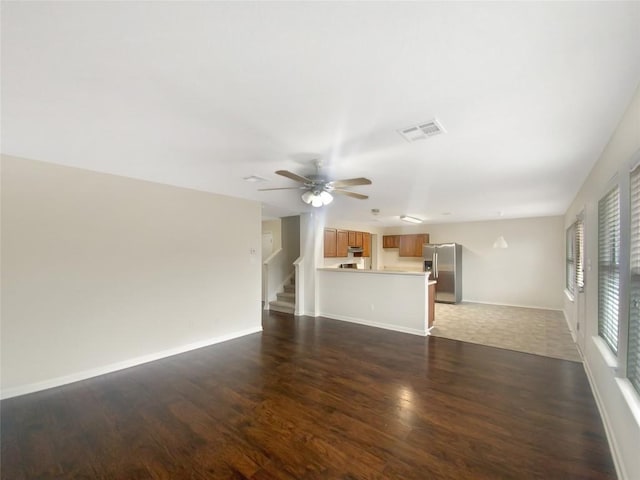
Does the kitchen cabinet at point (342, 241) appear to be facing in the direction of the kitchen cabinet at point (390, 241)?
no

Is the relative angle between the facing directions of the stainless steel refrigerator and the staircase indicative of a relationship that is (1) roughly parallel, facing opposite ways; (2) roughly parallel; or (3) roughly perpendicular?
roughly parallel

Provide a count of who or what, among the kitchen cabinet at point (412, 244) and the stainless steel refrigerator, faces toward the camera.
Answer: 2

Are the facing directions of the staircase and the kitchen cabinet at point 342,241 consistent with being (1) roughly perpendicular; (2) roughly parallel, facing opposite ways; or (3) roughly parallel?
roughly perpendicular

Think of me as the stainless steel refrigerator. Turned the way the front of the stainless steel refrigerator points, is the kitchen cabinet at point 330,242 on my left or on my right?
on my right

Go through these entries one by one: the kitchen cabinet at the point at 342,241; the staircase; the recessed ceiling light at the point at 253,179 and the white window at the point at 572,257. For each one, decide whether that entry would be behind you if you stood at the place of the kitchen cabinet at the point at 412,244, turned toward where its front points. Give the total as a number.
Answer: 0

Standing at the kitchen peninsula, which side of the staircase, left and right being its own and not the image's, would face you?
left

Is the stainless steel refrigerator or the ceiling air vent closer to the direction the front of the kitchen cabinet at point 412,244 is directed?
the ceiling air vent

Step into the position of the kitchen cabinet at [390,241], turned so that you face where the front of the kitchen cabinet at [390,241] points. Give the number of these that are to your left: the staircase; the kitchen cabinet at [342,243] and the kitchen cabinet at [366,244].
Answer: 0

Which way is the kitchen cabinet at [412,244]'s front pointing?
toward the camera

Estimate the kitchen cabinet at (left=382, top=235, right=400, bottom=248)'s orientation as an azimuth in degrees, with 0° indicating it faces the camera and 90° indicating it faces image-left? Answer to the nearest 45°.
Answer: approximately 0°

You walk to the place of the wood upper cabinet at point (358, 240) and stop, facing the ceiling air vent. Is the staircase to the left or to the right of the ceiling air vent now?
right

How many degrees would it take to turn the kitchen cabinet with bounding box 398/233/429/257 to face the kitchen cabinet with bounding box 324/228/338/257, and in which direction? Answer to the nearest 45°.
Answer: approximately 45° to its right

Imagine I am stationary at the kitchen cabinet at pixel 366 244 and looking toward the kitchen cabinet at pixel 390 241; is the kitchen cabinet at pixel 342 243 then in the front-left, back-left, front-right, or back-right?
back-right

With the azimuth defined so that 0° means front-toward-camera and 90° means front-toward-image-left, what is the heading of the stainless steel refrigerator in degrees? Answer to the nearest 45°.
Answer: approximately 0°

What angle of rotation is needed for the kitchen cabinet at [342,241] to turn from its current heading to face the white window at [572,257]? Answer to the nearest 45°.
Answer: approximately 45° to its left

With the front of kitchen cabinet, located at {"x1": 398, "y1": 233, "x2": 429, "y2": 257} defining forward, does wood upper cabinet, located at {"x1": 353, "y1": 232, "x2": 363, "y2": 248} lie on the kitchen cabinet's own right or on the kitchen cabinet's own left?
on the kitchen cabinet's own right

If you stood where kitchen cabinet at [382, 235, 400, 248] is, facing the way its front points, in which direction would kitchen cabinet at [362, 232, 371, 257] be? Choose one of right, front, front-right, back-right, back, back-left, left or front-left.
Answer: front-right

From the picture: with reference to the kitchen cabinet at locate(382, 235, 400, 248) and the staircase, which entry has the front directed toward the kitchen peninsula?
the kitchen cabinet

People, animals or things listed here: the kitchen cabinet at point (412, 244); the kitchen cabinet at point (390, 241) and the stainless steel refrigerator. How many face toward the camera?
3

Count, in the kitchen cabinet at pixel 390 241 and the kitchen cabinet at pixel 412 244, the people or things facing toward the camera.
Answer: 2
